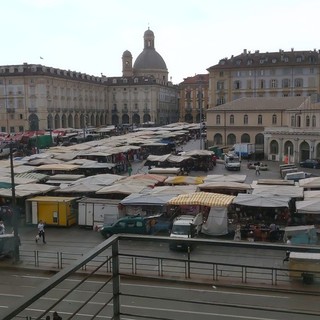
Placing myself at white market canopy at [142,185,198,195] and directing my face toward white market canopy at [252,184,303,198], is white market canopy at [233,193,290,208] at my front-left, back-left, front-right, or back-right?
front-right

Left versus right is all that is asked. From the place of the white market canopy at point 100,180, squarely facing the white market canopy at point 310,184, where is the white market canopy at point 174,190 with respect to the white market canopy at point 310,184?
right

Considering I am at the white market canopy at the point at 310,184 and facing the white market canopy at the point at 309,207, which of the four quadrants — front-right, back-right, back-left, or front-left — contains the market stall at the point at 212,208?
front-right
